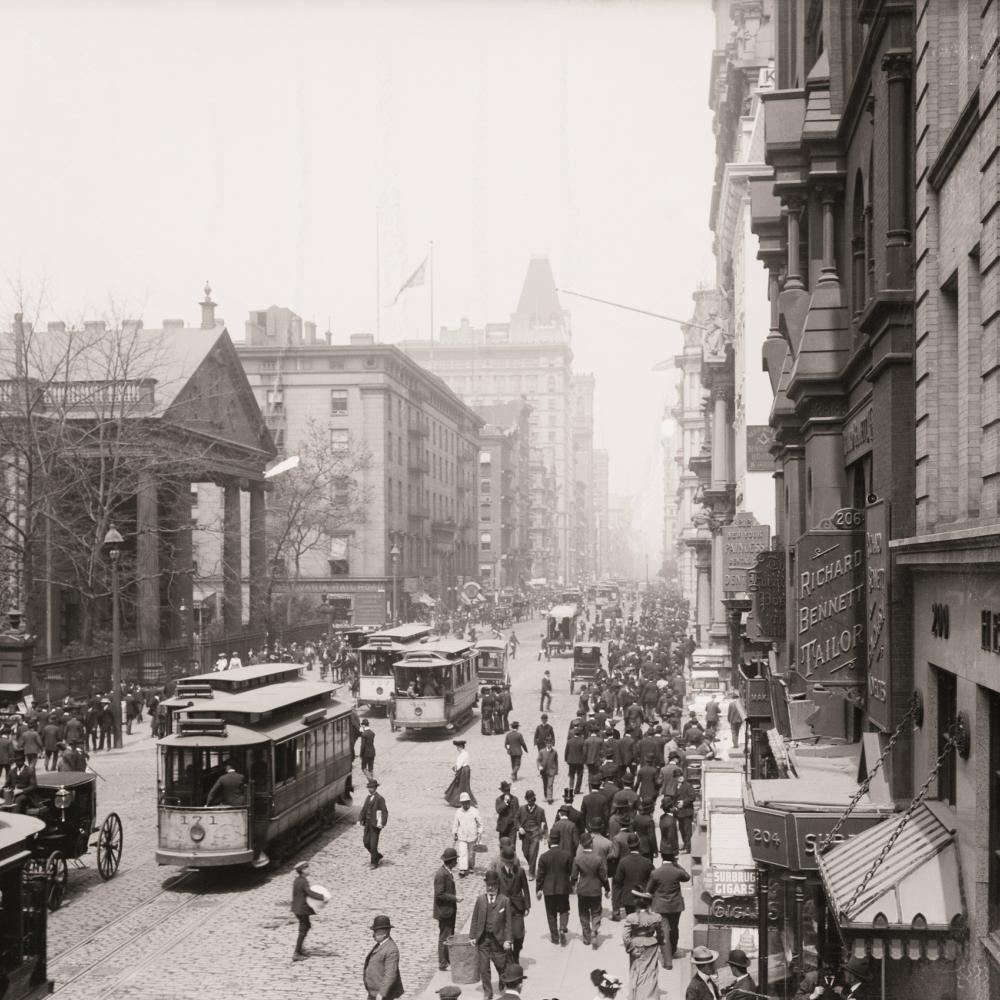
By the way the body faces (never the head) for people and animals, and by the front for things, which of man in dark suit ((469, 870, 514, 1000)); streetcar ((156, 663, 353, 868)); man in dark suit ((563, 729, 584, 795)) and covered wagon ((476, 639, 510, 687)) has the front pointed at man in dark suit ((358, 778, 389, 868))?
covered wagon ((476, 639, 510, 687))

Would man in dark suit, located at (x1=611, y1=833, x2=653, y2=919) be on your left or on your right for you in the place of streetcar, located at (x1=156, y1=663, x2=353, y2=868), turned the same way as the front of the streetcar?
on your left

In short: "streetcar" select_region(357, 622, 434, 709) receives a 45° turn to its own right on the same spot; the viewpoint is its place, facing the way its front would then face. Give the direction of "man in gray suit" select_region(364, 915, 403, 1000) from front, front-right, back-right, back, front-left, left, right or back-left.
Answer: left

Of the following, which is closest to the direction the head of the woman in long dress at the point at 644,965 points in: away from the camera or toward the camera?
away from the camera

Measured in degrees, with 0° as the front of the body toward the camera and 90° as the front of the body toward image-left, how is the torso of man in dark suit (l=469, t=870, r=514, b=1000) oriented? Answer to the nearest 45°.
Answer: approximately 0°

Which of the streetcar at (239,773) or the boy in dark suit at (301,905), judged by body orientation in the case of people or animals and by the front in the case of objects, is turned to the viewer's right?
the boy in dark suit

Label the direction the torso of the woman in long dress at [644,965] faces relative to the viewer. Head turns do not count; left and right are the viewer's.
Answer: facing away from the viewer

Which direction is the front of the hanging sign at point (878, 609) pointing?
to the viewer's left

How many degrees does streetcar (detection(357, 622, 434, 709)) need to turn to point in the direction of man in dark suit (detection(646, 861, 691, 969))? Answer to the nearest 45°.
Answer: approximately 45° to its left

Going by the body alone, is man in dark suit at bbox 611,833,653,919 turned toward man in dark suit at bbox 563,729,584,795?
yes

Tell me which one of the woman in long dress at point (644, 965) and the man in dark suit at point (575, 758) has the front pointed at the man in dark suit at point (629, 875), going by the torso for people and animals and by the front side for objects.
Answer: the woman in long dress

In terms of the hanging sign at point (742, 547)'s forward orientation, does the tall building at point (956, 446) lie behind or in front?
in front

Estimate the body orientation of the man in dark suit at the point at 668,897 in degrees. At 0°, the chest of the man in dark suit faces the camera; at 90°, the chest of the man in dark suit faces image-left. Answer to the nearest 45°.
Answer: approximately 180°

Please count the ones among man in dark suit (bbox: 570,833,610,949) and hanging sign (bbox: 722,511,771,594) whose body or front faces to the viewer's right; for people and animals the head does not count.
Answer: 0

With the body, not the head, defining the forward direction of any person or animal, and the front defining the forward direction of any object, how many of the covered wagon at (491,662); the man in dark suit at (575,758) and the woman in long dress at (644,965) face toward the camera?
1

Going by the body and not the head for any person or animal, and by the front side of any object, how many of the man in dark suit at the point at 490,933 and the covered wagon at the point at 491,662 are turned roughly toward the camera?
2

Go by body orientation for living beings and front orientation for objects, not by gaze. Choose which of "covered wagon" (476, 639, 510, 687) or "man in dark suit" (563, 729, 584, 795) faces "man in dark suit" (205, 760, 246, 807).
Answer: the covered wagon

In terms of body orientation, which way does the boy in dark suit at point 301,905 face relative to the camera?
to the viewer's right

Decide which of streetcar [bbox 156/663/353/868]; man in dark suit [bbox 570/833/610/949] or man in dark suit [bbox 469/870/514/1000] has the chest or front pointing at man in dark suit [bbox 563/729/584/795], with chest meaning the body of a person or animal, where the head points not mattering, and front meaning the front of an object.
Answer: man in dark suit [bbox 570/833/610/949]
